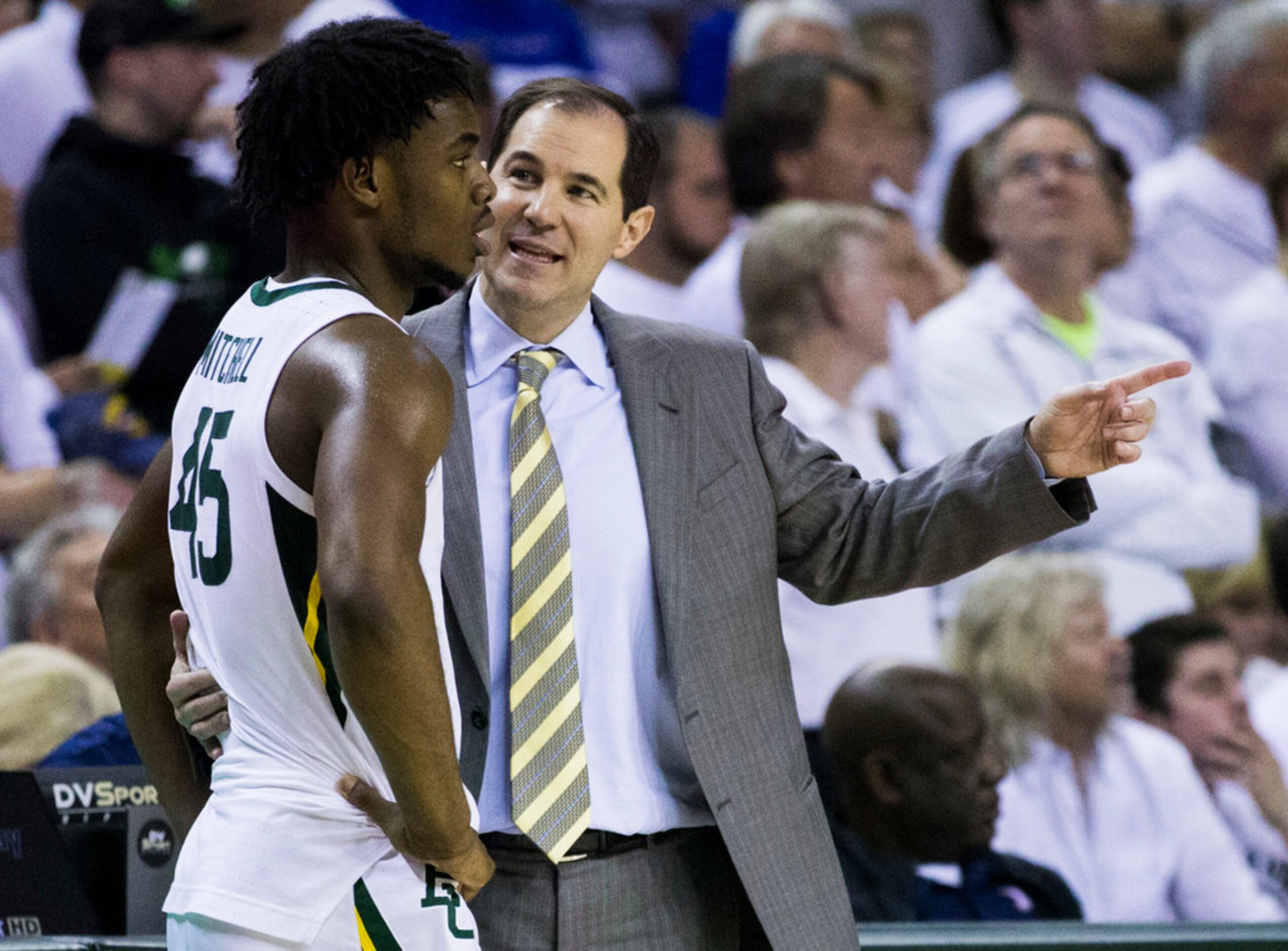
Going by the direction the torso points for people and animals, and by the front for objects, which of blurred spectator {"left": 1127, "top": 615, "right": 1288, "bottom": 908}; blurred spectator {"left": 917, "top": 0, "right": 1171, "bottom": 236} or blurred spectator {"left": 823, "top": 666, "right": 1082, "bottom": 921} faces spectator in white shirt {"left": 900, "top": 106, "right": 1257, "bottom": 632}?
blurred spectator {"left": 917, "top": 0, "right": 1171, "bottom": 236}

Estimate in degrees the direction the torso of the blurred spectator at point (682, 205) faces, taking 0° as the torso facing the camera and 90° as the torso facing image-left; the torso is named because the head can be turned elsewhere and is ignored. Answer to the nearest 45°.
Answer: approximately 315°

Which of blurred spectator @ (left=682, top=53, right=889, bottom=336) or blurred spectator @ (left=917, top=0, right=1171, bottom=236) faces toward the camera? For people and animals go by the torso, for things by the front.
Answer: blurred spectator @ (left=917, top=0, right=1171, bottom=236)

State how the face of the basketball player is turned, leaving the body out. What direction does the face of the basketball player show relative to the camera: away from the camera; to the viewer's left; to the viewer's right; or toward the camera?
to the viewer's right

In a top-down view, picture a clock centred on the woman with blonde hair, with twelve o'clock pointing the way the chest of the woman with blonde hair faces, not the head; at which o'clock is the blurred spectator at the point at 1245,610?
The blurred spectator is roughly at 8 o'clock from the woman with blonde hair.

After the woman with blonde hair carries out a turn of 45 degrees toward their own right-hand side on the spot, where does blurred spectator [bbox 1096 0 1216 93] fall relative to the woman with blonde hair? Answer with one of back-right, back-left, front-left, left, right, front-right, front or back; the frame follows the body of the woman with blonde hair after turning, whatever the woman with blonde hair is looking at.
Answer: back

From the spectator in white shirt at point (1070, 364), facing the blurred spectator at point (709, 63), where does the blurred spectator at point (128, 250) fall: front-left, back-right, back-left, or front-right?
front-left

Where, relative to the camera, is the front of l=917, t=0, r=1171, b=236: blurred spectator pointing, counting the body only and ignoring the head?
toward the camera

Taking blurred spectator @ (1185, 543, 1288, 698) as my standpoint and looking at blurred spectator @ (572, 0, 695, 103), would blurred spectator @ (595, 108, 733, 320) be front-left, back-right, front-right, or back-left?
front-left

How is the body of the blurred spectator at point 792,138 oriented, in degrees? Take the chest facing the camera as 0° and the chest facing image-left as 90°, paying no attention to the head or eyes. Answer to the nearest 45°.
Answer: approximately 270°
